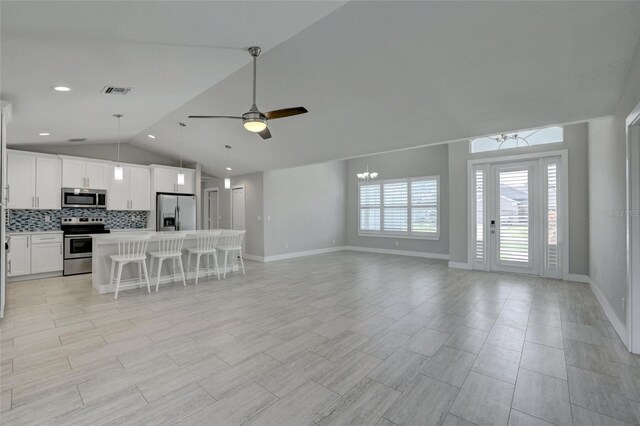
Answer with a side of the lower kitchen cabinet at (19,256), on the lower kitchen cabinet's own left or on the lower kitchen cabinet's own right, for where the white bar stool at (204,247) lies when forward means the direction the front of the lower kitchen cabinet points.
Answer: on the lower kitchen cabinet's own left

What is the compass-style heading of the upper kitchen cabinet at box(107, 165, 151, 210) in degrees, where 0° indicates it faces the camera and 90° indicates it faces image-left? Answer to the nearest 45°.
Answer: approximately 0°

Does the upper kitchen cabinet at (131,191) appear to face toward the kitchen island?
yes

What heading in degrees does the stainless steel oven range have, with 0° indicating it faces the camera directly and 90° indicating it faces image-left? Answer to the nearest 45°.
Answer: approximately 0°

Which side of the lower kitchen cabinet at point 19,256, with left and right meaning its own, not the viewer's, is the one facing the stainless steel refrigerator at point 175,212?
left

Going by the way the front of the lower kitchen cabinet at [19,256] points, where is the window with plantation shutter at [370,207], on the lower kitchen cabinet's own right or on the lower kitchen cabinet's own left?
on the lower kitchen cabinet's own left

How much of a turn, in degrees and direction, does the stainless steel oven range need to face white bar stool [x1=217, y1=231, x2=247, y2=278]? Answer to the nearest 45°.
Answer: approximately 45° to its left

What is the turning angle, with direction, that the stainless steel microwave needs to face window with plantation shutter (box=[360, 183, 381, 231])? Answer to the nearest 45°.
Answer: approximately 90° to its left

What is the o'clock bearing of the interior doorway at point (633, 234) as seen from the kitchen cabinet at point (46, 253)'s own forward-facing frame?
The interior doorway is roughly at 11 o'clock from the kitchen cabinet.
